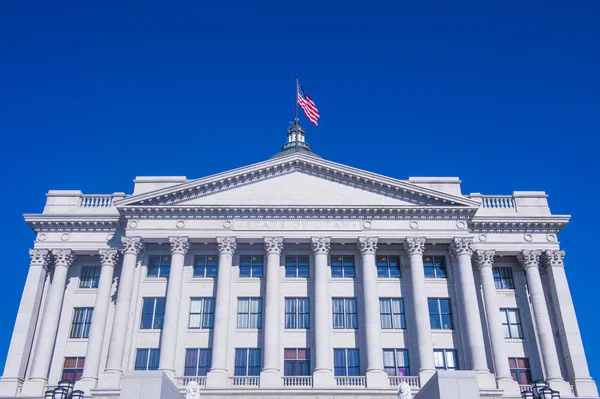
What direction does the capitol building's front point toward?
toward the camera
